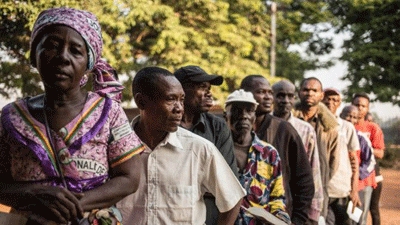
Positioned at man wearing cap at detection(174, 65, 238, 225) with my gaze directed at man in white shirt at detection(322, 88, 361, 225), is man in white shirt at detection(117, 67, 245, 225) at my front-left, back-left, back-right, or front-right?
back-right

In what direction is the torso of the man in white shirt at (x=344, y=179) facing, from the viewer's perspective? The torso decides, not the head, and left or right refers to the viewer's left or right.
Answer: facing the viewer and to the left of the viewer

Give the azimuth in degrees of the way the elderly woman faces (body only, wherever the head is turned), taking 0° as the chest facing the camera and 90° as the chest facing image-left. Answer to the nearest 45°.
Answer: approximately 0°

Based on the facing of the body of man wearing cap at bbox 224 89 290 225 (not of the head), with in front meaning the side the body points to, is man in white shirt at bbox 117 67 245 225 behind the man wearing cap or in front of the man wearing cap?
in front

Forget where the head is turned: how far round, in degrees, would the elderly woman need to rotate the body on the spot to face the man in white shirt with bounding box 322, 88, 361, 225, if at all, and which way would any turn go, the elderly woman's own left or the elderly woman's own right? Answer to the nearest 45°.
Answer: approximately 135° to the elderly woman's own left

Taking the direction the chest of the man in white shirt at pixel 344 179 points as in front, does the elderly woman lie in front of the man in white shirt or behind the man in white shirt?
in front
